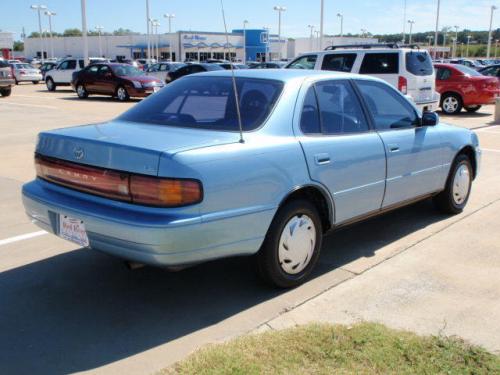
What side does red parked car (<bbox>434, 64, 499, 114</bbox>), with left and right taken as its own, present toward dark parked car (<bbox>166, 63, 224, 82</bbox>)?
front

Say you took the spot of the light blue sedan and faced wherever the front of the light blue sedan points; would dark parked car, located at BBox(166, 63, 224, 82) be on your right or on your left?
on your left

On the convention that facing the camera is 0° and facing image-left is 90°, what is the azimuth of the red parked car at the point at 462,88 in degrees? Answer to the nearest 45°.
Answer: approximately 135°

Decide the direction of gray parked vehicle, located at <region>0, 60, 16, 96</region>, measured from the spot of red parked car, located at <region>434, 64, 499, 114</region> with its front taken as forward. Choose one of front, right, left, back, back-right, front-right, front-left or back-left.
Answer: front-left

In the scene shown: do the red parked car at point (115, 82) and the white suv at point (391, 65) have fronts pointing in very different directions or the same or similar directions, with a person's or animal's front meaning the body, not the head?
very different directions

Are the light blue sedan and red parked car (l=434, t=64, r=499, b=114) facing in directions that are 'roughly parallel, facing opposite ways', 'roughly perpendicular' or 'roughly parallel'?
roughly perpendicular

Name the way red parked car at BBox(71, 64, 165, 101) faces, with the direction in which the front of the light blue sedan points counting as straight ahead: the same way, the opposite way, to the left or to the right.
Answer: to the right

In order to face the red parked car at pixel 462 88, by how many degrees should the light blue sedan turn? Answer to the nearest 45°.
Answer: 0° — it already faces it

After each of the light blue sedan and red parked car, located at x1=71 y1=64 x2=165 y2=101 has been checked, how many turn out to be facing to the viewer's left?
0

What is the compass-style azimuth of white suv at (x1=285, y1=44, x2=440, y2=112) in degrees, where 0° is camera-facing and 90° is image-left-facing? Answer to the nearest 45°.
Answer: approximately 135°

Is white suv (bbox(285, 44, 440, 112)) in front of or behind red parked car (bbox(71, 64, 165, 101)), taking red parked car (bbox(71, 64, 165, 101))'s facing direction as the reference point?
in front

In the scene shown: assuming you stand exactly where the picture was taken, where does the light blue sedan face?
facing away from the viewer and to the right of the viewer

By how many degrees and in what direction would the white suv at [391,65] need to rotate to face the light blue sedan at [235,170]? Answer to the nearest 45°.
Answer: approximately 135° to its left

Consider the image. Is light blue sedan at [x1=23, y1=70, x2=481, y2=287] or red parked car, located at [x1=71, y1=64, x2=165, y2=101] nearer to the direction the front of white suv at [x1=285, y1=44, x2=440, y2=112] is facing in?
the red parked car

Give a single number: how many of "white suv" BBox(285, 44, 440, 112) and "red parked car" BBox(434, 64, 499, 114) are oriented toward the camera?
0

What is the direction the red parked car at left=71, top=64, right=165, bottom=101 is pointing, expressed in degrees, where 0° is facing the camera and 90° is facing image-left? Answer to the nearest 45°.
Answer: approximately 315°
